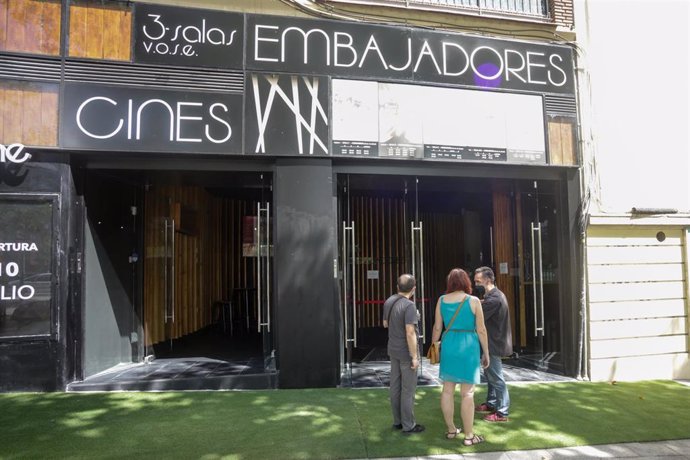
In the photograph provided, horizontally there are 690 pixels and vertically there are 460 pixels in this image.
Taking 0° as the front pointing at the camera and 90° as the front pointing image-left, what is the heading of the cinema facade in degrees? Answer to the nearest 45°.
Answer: approximately 0°

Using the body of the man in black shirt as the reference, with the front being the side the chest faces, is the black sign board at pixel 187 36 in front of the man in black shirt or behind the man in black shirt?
in front

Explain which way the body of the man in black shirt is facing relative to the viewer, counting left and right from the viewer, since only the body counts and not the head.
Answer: facing to the left of the viewer

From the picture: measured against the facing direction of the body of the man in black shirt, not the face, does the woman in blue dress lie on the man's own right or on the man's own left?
on the man's own left

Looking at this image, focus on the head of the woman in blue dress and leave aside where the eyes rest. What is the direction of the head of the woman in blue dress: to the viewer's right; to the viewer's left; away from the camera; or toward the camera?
away from the camera

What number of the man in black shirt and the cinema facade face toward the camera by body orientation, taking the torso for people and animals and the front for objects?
1
